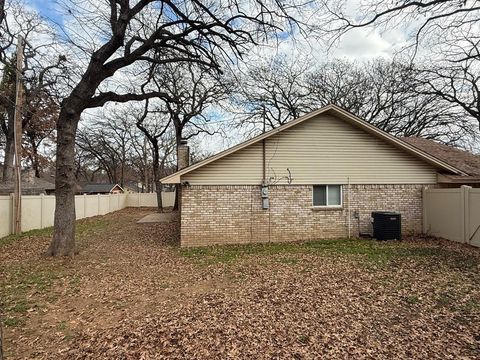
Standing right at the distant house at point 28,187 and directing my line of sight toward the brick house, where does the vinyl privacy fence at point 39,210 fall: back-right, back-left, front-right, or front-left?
front-right

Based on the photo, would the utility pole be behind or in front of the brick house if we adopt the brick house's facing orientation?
behind

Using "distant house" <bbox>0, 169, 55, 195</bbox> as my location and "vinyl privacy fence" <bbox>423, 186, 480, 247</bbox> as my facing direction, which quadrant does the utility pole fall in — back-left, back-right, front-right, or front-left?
front-right

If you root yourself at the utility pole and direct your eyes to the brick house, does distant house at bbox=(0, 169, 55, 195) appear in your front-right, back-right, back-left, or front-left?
back-left
